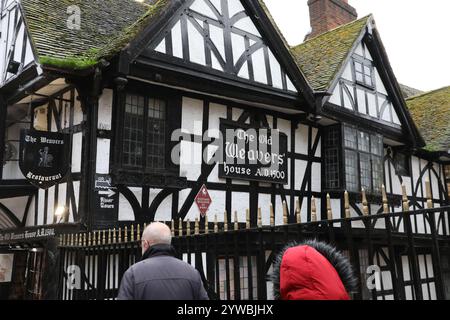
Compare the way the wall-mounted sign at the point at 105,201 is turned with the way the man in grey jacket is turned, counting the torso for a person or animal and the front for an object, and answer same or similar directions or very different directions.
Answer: very different directions

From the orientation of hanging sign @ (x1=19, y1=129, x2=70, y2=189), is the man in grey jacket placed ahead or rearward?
ahead

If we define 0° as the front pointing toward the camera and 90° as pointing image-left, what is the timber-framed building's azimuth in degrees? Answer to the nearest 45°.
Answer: approximately 315°

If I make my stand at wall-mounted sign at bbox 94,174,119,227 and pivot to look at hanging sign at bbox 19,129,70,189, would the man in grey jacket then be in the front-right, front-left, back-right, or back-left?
back-left

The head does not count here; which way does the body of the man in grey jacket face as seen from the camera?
away from the camera

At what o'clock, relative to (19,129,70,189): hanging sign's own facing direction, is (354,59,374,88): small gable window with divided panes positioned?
The small gable window with divided panes is roughly at 9 o'clock from the hanging sign.

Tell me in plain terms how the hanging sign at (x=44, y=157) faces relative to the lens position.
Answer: facing the viewer

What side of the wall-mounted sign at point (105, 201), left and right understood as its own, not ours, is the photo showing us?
front

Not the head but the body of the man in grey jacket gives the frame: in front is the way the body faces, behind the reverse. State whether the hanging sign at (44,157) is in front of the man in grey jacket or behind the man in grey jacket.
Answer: in front

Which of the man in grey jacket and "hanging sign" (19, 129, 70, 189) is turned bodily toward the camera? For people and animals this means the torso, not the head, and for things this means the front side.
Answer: the hanging sign

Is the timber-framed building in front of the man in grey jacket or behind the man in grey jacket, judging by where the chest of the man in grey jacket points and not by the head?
in front
